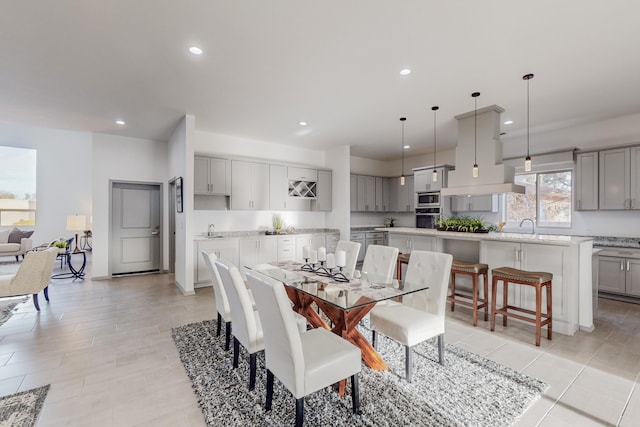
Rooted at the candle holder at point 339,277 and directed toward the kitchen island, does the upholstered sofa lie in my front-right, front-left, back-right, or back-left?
back-left

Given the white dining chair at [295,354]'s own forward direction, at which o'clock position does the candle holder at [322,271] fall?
The candle holder is roughly at 11 o'clock from the white dining chair.

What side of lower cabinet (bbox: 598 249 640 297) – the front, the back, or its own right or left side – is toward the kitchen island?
front

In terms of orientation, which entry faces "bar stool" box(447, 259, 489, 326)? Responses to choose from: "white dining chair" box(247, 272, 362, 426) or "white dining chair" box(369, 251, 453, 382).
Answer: "white dining chair" box(247, 272, 362, 426)

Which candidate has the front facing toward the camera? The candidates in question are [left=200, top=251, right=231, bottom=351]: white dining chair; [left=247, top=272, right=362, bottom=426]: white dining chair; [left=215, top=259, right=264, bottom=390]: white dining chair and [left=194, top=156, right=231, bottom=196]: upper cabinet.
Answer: the upper cabinet

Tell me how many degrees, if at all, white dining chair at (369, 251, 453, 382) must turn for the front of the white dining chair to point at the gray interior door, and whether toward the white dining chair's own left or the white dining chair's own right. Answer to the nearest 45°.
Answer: approximately 45° to the white dining chair's own right

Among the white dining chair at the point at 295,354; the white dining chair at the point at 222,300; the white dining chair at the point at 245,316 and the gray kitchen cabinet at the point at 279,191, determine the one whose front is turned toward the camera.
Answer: the gray kitchen cabinet

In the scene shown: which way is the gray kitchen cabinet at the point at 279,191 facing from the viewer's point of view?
toward the camera

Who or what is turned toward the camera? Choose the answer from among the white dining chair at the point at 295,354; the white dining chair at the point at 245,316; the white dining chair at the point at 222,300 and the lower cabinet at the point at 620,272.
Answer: the lower cabinet

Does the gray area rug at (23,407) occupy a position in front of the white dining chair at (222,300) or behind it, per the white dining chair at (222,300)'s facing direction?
behind

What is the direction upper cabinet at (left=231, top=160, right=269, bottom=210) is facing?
toward the camera

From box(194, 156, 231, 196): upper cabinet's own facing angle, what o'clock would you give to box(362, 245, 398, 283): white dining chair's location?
The white dining chair is roughly at 11 o'clock from the upper cabinet.
